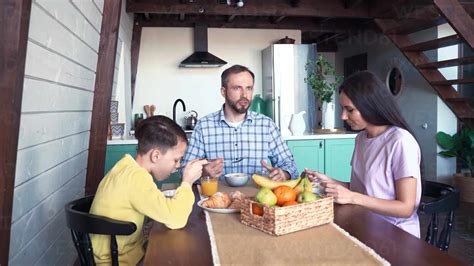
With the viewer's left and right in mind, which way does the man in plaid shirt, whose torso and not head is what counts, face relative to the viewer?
facing the viewer

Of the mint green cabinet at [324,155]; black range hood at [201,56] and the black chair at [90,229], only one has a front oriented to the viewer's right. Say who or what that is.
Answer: the black chair

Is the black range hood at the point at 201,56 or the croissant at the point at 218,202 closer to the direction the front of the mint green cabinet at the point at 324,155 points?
the croissant

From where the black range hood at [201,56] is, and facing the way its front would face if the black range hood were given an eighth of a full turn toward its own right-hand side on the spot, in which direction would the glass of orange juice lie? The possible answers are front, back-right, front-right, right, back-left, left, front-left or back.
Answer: front-left

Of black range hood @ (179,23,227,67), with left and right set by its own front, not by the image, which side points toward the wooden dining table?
front

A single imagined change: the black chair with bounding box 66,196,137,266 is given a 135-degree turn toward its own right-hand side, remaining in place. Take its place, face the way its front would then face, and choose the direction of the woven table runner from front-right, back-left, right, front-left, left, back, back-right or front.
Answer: left

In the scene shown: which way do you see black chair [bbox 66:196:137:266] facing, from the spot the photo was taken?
facing to the right of the viewer

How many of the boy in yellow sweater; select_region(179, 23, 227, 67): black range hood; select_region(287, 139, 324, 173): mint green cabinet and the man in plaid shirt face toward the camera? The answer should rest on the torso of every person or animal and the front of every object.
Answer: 3

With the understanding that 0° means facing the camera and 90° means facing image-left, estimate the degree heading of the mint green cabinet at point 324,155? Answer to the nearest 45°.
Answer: approximately 0°

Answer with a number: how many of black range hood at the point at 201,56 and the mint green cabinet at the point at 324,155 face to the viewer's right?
0

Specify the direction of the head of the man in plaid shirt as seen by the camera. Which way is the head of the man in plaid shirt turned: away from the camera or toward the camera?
toward the camera

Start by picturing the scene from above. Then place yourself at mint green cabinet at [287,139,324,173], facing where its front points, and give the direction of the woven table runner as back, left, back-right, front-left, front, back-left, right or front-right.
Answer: front

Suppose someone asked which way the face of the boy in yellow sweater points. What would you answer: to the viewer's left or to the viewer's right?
to the viewer's right

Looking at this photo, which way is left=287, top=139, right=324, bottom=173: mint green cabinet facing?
toward the camera

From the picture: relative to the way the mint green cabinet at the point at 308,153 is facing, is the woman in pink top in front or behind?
in front

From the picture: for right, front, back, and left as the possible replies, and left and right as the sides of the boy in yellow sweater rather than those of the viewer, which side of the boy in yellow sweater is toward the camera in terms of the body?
right

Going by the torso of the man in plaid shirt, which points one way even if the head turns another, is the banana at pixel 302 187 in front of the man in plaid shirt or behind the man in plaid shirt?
in front
